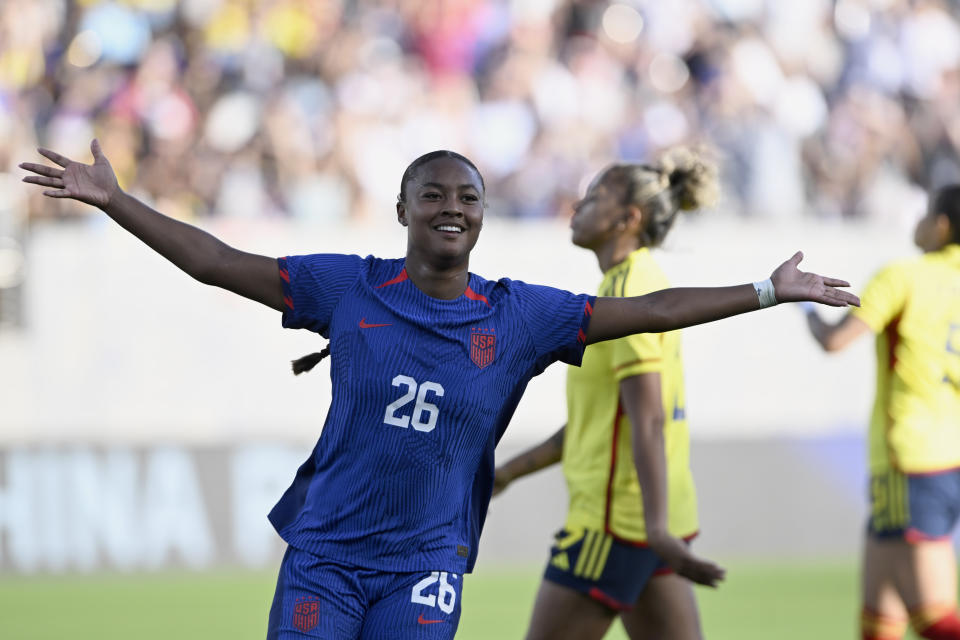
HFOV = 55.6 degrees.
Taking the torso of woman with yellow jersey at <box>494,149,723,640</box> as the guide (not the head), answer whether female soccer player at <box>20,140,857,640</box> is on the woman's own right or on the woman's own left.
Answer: on the woman's own left

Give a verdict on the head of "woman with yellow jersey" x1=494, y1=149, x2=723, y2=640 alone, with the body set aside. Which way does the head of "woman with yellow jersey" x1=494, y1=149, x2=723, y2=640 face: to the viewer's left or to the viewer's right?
to the viewer's left

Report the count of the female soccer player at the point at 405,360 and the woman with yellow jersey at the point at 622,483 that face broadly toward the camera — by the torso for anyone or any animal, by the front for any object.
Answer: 1

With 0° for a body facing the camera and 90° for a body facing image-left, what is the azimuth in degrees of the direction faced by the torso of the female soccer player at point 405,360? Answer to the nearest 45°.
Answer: approximately 0°

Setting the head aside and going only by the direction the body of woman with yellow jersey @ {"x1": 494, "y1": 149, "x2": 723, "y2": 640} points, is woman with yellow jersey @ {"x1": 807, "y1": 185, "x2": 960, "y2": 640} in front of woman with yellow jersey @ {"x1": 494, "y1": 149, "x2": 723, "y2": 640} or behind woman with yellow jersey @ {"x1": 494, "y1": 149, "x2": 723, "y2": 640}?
behind

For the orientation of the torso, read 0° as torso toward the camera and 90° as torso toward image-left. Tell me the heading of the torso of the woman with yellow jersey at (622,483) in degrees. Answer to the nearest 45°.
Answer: approximately 90°

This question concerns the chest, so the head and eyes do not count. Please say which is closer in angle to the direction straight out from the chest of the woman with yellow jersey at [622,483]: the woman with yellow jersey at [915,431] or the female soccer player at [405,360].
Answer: the female soccer player
